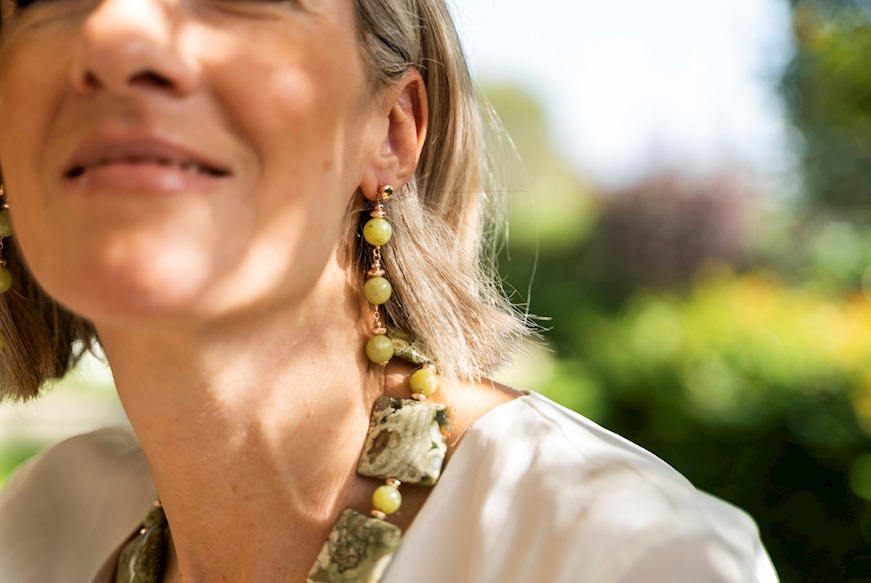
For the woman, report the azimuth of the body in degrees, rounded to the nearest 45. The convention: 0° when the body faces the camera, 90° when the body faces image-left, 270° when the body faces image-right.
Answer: approximately 45°

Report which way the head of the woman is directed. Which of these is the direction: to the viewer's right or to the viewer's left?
to the viewer's left
